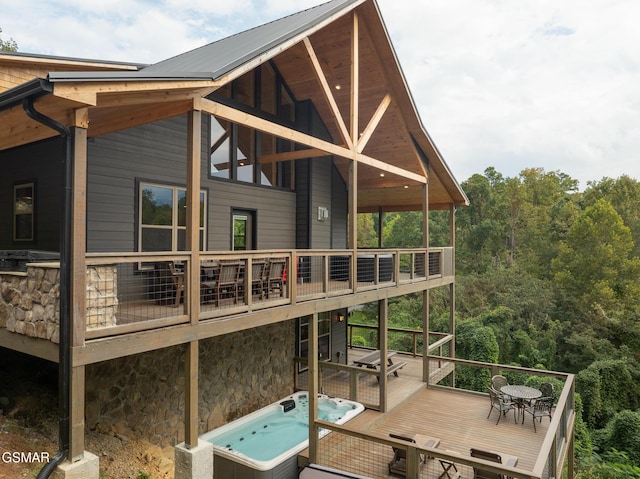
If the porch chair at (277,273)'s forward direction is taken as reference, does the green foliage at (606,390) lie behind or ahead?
behind

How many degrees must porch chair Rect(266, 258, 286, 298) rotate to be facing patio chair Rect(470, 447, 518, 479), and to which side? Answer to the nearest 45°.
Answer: approximately 135° to its left

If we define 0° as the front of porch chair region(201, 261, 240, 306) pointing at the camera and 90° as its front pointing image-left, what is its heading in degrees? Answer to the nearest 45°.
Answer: approximately 135°
